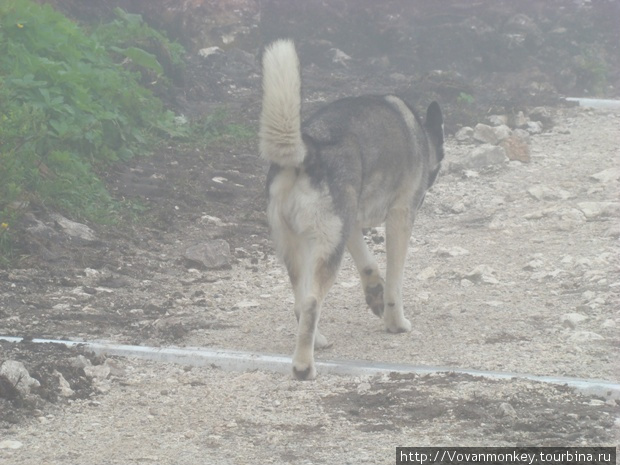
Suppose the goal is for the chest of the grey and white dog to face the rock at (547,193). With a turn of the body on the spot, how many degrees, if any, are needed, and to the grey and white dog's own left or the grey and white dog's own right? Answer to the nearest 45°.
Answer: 0° — it already faces it

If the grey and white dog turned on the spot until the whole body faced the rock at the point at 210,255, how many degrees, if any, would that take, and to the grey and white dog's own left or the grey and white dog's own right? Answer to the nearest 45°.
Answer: approximately 90° to the grey and white dog's own left

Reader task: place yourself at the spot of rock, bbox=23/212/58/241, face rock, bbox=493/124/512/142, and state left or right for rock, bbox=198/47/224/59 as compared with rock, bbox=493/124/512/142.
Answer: left

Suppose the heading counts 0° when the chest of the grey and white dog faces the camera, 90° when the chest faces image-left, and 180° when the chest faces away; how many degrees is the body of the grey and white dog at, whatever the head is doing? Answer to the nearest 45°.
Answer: approximately 225°

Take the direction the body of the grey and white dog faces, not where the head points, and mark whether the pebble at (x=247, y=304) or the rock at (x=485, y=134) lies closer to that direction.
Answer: the rock

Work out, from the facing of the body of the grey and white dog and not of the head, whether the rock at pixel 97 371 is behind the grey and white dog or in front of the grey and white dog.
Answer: behind

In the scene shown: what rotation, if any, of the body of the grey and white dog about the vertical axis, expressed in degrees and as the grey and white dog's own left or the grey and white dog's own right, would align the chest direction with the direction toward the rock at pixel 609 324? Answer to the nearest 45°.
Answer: approximately 45° to the grey and white dog's own right

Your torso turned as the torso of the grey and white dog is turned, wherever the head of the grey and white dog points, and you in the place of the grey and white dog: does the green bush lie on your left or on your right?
on your left

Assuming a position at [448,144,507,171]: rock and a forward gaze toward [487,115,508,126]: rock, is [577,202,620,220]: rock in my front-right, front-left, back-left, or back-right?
back-right

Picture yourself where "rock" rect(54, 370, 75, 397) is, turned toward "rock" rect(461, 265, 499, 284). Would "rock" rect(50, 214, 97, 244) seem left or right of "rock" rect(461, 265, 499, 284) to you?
left

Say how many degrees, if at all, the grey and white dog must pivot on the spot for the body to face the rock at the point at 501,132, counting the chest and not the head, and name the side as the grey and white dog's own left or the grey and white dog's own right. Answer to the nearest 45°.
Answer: approximately 45° to the grey and white dog's own left

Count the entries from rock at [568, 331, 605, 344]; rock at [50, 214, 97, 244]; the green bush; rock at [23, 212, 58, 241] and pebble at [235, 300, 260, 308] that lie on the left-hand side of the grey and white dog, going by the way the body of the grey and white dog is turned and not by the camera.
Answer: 4

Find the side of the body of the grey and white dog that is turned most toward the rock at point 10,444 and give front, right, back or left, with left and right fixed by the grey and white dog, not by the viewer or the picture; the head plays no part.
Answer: back

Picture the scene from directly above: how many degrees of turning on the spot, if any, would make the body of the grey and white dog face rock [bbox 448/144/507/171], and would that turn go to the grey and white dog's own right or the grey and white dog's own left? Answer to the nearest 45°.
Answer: approximately 45° to the grey and white dog's own left

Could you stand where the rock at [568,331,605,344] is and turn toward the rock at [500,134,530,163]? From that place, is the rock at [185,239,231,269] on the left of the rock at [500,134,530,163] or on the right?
left
